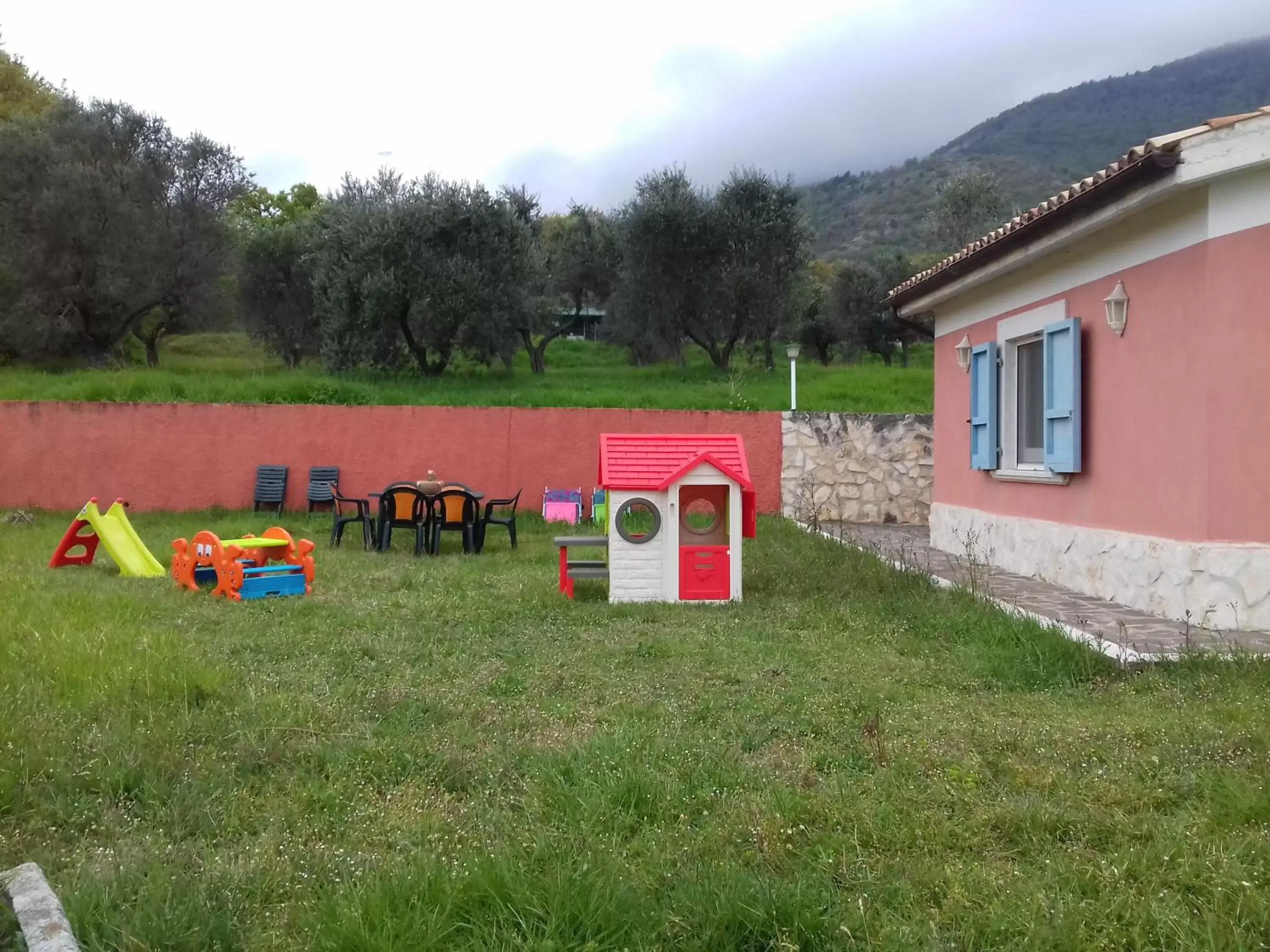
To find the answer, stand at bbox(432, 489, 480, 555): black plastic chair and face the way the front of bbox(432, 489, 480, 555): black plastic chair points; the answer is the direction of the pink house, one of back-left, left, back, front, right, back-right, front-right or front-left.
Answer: back-right

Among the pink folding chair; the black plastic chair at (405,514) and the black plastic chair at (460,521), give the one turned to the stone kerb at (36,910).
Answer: the pink folding chair

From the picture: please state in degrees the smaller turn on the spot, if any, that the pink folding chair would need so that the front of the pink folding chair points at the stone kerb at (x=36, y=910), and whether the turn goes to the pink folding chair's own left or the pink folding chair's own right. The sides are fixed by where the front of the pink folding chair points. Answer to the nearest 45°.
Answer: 0° — it already faces it

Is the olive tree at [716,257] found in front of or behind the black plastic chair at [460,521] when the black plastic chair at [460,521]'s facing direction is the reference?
in front

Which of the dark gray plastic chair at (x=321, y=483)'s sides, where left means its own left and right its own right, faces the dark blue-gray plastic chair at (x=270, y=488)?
right

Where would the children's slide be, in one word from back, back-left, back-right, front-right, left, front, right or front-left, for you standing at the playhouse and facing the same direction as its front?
right

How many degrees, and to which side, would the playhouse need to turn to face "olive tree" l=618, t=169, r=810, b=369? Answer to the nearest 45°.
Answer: approximately 180°

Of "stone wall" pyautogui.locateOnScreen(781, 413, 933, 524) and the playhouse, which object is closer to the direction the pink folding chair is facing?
the playhouse

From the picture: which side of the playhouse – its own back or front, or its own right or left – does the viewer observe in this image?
front

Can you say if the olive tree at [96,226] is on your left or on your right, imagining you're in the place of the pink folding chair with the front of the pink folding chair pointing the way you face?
on your right

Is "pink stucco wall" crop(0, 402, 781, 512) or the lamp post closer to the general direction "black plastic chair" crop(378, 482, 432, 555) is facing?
the pink stucco wall

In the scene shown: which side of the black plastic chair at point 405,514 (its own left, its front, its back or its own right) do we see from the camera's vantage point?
back

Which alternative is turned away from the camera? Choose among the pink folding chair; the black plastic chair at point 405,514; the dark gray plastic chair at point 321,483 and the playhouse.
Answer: the black plastic chair at point 405,514

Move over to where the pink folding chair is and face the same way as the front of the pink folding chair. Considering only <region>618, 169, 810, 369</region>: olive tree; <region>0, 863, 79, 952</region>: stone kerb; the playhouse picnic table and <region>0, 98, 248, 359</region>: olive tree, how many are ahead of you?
2

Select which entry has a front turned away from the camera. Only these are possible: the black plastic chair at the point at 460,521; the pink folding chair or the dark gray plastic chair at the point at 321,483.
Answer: the black plastic chair at the point at 460,521

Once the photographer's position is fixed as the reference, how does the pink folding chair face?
facing the viewer

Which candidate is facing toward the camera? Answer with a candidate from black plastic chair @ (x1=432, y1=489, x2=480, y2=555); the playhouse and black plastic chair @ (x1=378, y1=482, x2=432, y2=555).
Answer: the playhouse

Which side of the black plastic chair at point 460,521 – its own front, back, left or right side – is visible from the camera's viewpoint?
back

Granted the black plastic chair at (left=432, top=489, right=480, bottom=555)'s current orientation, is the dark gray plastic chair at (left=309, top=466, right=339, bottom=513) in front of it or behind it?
in front

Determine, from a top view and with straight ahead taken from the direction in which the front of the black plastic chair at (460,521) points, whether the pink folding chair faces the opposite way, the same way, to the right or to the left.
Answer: the opposite way

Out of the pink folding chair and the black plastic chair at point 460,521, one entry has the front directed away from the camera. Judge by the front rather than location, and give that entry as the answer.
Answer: the black plastic chair

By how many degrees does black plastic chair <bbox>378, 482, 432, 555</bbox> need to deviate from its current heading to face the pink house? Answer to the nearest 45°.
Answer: approximately 135° to its right
